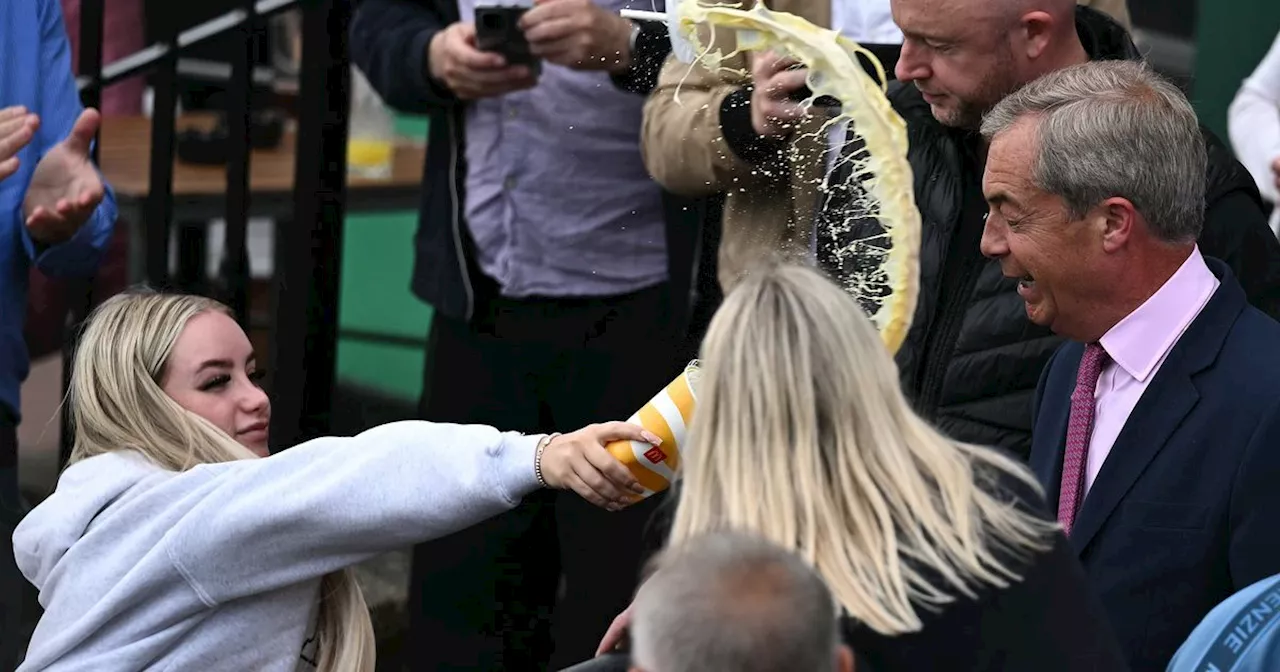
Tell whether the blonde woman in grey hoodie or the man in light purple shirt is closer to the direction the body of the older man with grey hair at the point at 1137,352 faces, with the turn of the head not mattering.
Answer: the blonde woman in grey hoodie

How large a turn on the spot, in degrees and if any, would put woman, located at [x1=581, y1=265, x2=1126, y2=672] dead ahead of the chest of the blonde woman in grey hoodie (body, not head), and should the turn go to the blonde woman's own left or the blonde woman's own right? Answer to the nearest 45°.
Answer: approximately 45° to the blonde woman's own right

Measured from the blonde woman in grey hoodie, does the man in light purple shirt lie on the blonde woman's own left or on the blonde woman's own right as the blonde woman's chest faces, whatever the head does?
on the blonde woman's own left

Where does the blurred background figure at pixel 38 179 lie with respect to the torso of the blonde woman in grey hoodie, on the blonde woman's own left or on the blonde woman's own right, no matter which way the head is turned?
on the blonde woman's own left

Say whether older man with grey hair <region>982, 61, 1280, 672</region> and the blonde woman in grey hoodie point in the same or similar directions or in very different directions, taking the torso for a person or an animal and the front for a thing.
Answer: very different directions

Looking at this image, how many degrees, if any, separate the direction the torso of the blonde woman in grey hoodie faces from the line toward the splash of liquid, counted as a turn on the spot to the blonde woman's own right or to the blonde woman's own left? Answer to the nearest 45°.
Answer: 0° — they already face it

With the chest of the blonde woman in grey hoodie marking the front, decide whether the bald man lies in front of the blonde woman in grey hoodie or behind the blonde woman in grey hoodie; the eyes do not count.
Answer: in front

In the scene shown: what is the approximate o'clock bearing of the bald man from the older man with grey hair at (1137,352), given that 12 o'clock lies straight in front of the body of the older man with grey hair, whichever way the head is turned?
The bald man is roughly at 3 o'clock from the older man with grey hair.

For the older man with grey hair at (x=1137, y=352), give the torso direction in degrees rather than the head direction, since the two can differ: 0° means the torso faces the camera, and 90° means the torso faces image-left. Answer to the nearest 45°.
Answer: approximately 45°

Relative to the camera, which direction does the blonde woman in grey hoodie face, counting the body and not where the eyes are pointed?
to the viewer's right

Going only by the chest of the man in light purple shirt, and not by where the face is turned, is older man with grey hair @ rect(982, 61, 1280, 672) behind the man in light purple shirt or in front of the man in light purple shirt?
in front

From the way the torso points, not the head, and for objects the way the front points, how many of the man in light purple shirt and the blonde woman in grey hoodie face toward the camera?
1

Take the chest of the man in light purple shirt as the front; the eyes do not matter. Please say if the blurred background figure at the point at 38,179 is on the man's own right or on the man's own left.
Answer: on the man's own right
